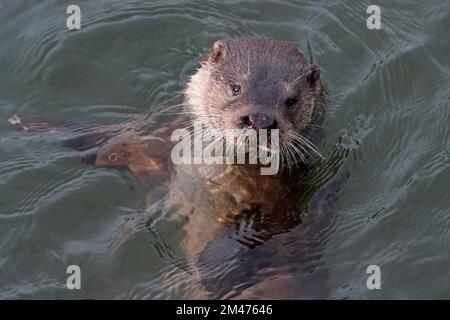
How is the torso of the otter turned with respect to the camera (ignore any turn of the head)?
toward the camera
